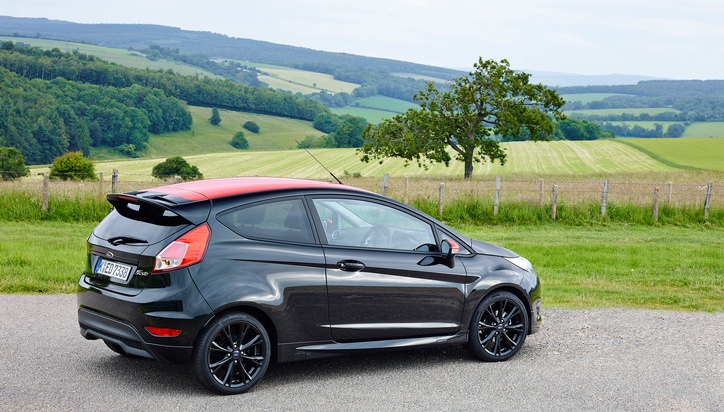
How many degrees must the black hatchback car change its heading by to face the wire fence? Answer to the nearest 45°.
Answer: approximately 45° to its left

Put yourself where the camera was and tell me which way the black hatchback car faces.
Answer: facing away from the viewer and to the right of the viewer
